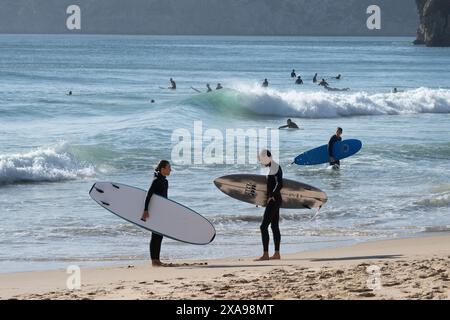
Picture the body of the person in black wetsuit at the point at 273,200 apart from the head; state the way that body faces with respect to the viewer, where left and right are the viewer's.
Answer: facing to the left of the viewer

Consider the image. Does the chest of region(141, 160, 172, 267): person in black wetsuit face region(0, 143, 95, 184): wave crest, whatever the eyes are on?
no

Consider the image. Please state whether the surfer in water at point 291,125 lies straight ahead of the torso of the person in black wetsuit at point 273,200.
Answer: no

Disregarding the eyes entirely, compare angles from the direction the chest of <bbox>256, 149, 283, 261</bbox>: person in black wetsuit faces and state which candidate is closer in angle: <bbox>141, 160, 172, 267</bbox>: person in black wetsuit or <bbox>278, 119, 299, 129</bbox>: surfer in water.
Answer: the person in black wetsuit

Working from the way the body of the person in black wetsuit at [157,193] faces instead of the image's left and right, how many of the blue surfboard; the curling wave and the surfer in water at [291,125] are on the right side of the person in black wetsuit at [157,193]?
0

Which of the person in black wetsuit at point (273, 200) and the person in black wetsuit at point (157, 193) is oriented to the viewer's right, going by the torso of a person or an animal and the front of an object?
the person in black wetsuit at point (157, 193)

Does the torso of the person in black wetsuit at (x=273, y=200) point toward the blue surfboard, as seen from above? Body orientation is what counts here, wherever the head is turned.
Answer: no

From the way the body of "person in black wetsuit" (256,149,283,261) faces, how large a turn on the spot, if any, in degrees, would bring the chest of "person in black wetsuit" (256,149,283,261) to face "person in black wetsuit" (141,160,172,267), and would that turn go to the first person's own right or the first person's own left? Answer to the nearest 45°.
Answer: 0° — they already face them

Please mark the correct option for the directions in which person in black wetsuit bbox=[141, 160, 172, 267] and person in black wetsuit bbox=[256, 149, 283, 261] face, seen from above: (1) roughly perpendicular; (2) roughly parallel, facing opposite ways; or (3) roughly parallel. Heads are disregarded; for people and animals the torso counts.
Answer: roughly parallel, facing opposite ways

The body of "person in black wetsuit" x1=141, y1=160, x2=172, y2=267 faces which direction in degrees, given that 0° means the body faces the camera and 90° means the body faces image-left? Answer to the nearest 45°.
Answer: approximately 270°

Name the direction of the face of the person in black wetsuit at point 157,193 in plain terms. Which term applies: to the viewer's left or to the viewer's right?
to the viewer's right
